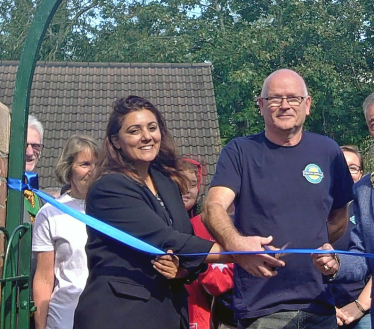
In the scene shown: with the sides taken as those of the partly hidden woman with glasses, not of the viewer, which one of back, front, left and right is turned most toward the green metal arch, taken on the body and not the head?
front

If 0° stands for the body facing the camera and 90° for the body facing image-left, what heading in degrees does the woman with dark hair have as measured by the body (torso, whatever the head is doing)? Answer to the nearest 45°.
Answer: approximately 315°

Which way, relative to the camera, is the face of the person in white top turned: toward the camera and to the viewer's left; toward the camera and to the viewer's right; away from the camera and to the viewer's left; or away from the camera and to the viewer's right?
toward the camera and to the viewer's right

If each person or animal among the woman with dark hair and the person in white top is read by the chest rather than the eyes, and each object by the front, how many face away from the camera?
0

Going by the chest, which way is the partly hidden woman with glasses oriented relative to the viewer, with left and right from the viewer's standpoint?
facing the viewer and to the left of the viewer

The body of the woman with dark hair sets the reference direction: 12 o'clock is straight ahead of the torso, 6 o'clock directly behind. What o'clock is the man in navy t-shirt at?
The man in navy t-shirt is roughly at 10 o'clock from the woman with dark hair.

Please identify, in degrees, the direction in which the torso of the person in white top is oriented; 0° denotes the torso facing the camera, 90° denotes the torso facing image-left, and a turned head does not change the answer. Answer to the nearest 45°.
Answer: approximately 315°

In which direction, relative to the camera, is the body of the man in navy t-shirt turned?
toward the camera

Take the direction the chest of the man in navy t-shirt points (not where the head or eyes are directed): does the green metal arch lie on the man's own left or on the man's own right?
on the man's own right
